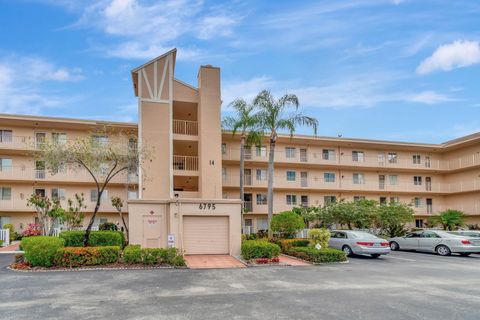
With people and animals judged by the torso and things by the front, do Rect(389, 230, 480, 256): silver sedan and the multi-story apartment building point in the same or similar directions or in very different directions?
very different directions

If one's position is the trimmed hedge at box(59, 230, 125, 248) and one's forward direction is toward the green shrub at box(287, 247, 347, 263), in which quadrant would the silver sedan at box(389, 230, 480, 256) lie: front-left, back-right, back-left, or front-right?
front-left

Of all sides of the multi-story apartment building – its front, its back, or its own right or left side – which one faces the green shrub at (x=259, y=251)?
front

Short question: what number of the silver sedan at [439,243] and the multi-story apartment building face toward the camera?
1

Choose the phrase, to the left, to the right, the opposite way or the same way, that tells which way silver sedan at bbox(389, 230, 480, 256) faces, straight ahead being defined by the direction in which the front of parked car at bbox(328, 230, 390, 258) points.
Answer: the same way

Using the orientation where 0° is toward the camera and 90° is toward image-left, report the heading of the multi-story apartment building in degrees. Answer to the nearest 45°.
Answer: approximately 0°

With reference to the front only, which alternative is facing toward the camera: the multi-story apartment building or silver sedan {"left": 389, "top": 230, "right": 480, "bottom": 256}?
the multi-story apartment building

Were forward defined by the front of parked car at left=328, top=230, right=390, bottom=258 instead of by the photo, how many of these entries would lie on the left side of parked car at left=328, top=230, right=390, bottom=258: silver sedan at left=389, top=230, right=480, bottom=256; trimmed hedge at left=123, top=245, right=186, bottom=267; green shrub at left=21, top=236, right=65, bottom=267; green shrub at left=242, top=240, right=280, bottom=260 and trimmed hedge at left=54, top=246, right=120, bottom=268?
4

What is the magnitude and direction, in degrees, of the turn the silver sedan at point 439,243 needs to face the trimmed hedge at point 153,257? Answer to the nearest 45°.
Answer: approximately 90° to its left

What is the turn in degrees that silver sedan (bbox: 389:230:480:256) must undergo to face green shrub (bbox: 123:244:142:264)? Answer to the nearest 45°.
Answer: approximately 90° to its left

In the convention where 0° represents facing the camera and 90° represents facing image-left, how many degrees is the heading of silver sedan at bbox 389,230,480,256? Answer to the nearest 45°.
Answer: approximately 135°

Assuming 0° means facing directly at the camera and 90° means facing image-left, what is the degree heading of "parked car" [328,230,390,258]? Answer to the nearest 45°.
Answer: approximately 135°

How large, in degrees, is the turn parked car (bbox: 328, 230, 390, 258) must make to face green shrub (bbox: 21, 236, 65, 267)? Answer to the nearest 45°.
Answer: approximately 90° to its left

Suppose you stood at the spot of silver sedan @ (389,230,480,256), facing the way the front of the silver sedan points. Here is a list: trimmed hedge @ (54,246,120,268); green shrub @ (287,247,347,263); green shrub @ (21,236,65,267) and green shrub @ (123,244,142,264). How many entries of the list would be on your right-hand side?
0
